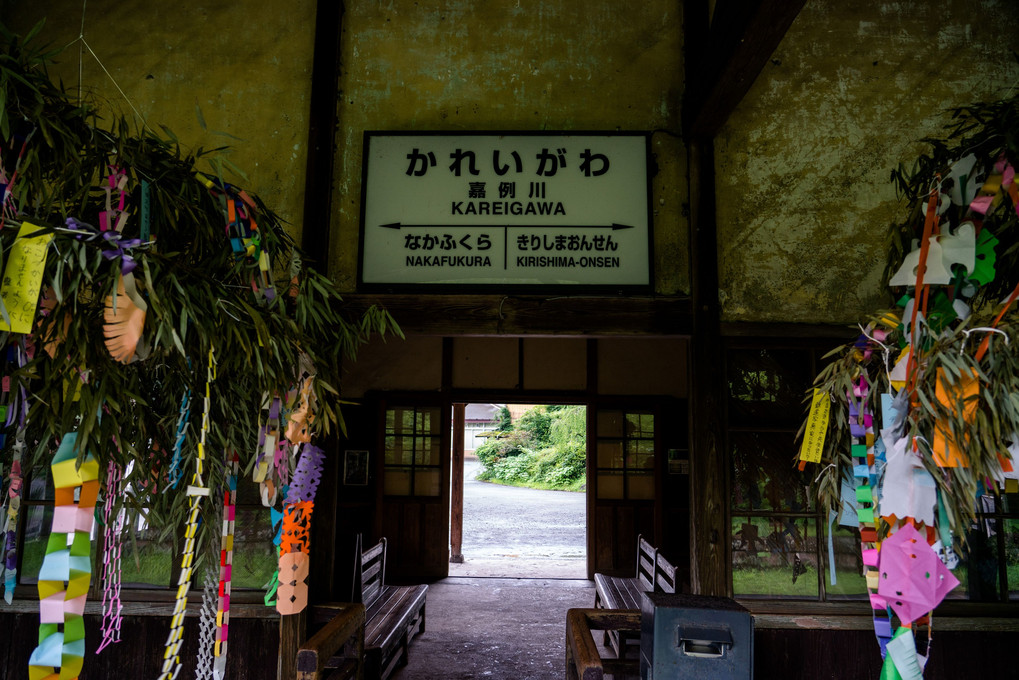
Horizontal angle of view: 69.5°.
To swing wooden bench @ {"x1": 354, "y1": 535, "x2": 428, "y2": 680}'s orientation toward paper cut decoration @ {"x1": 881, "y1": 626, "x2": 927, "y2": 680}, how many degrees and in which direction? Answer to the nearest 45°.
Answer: approximately 45° to its right

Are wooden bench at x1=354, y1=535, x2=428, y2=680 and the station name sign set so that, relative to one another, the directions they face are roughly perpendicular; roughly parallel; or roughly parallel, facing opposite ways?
roughly perpendicular

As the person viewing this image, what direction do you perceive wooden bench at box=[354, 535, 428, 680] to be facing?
facing to the right of the viewer

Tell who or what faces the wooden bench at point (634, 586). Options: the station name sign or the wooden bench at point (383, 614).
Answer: the wooden bench at point (383, 614)

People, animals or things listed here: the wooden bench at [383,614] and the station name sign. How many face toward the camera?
1

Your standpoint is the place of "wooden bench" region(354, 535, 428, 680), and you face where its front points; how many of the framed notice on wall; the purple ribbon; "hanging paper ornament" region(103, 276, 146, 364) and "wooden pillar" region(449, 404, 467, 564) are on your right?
2

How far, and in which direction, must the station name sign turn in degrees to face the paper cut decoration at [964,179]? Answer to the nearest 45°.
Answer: approximately 45° to its left
